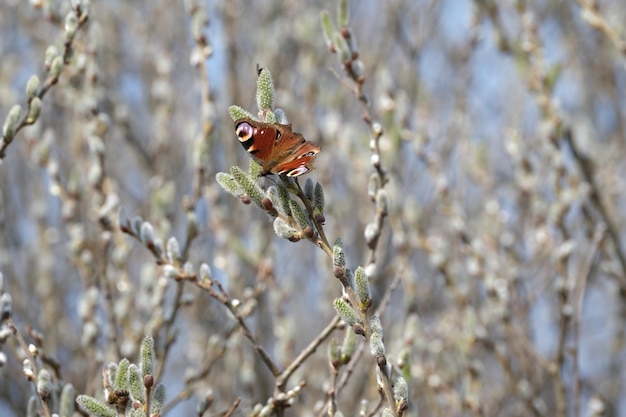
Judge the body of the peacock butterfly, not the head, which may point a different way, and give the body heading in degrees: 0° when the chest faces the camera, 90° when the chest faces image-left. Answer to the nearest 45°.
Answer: approximately 45°
